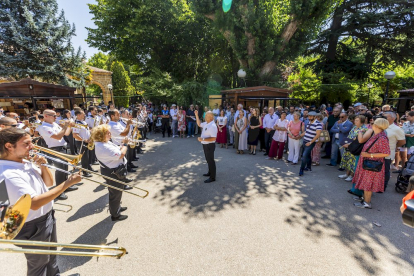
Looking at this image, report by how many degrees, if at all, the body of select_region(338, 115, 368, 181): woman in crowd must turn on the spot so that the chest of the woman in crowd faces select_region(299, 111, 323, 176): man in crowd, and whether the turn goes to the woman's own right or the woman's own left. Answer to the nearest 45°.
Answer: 0° — they already face them

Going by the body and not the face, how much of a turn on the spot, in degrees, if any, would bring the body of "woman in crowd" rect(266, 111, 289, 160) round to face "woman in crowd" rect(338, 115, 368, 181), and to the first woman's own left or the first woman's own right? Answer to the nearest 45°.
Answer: approximately 90° to the first woman's own left

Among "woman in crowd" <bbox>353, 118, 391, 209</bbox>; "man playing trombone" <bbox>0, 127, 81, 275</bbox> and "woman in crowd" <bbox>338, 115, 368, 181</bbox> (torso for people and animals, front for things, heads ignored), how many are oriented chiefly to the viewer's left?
2

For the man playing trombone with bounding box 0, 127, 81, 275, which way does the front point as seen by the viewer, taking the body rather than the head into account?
to the viewer's right

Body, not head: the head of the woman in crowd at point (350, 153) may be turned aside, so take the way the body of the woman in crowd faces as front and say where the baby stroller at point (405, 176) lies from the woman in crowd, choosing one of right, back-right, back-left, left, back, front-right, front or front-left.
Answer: back

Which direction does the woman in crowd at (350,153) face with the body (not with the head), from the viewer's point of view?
to the viewer's left

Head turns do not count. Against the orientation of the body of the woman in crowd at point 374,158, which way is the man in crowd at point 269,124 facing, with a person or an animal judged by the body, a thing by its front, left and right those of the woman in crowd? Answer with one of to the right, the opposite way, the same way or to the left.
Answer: to the left

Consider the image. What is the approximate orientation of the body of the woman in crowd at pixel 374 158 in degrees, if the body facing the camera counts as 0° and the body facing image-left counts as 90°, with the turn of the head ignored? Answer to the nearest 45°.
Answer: approximately 90°

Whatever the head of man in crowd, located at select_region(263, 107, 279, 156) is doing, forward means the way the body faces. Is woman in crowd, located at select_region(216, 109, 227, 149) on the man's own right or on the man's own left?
on the man's own right

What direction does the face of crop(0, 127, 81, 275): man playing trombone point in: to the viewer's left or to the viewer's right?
to the viewer's right

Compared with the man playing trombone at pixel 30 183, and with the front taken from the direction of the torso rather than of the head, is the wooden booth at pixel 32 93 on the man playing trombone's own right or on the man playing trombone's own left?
on the man playing trombone's own left

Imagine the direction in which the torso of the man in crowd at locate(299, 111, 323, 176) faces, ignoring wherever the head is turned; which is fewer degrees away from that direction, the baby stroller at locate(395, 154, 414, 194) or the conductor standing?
the conductor standing
